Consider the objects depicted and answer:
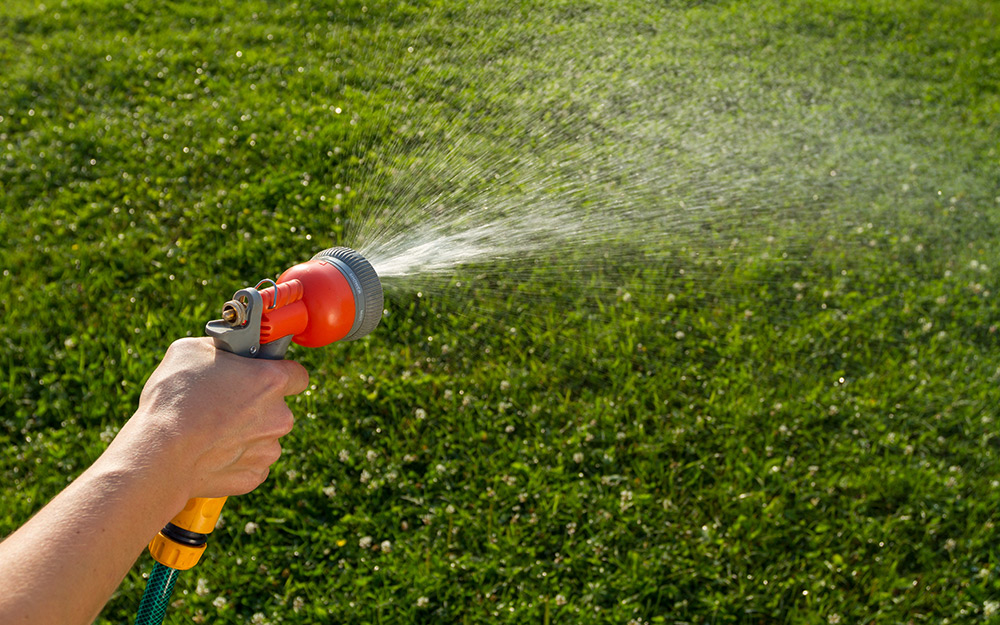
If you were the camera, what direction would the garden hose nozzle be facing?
facing away from the viewer and to the right of the viewer
